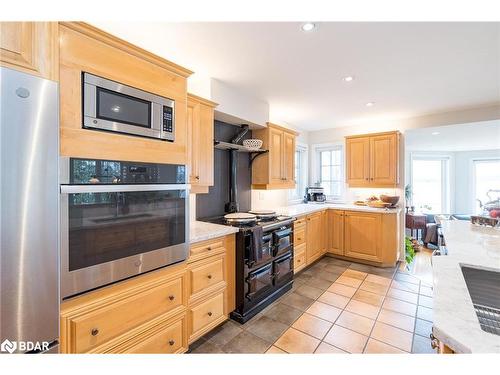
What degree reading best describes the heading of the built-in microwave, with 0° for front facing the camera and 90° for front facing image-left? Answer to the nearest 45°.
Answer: approximately 315°

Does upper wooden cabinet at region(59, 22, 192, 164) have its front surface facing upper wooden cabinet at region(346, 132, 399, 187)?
no

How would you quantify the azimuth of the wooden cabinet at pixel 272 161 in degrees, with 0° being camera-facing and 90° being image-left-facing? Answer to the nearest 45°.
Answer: approximately 315°

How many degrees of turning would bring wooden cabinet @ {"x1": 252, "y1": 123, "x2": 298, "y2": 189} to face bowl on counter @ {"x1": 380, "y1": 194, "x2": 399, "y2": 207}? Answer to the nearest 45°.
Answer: approximately 45° to its left

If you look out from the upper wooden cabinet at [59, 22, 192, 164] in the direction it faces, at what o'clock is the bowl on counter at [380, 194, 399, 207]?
The bowl on counter is roughly at 10 o'clock from the upper wooden cabinet.

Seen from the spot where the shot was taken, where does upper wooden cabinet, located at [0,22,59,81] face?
facing the viewer and to the right of the viewer

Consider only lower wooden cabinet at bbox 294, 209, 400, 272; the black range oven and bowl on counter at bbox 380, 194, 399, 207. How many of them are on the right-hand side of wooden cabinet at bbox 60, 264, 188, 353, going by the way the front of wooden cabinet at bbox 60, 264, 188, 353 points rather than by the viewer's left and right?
0

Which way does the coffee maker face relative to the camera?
toward the camera

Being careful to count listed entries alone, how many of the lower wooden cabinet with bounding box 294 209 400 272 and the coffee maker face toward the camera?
2

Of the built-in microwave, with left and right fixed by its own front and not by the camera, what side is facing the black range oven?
left

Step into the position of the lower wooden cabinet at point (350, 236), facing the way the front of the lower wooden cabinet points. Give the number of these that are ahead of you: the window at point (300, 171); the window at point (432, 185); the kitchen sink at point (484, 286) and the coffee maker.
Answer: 1

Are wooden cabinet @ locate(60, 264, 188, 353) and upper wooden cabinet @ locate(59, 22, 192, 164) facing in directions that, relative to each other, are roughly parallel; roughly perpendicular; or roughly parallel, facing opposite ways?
roughly parallel

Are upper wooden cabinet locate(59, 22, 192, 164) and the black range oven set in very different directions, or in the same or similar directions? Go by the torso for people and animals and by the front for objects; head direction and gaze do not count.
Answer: same or similar directions

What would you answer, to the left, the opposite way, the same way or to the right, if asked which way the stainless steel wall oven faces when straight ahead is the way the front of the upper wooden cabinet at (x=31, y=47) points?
the same way

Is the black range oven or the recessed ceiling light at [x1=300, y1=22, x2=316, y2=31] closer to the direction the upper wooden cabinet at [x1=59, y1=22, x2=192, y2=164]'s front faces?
the recessed ceiling light

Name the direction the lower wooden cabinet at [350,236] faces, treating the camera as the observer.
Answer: facing the viewer

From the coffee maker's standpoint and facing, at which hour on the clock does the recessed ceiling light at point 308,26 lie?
The recessed ceiling light is roughly at 12 o'clock from the coffee maker.

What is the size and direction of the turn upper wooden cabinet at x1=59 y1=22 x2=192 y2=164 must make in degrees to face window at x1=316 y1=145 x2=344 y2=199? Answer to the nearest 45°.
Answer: approximately 90° to its left
